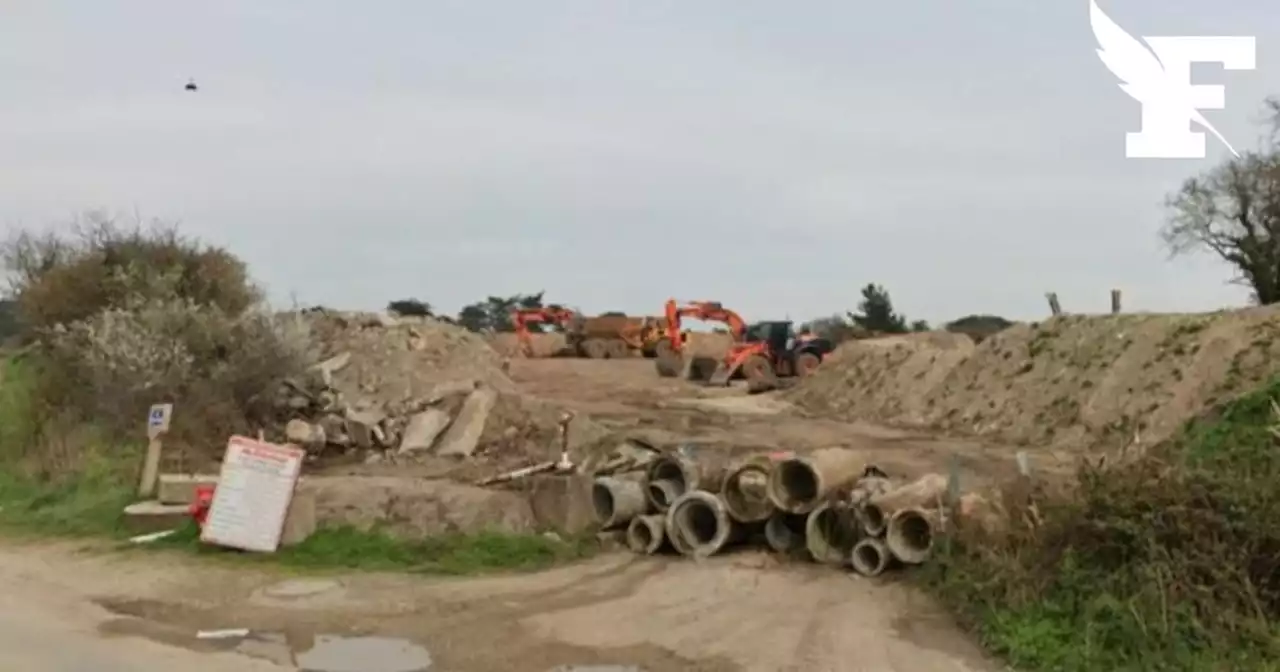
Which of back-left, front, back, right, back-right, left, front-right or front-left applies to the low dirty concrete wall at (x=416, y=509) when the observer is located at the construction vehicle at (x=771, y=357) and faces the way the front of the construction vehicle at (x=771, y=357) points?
front-left

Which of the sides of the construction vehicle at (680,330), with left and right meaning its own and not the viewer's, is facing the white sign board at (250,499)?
left

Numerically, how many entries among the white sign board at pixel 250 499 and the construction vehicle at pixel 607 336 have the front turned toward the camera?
1

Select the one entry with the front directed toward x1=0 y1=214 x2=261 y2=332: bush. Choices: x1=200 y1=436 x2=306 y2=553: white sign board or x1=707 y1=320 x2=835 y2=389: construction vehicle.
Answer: the construction vehicle

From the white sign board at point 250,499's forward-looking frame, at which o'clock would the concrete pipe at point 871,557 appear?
The concrete pipe is roughly at 10 o'clock from the white sign board.

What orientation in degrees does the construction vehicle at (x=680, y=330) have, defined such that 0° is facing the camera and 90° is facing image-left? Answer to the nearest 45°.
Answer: approximately 90°

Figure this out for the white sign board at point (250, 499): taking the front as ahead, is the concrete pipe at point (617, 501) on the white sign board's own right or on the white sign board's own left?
on the white sign board's own left

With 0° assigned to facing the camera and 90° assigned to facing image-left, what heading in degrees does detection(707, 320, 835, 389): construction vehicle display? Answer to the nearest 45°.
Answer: approximately 45°

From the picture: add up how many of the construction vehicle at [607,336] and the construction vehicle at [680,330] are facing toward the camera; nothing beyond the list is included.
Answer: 0
